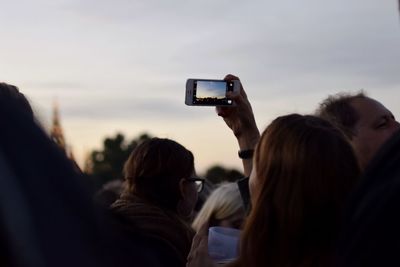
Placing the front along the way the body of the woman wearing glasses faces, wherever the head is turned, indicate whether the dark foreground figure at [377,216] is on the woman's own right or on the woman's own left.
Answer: on the woman's own right

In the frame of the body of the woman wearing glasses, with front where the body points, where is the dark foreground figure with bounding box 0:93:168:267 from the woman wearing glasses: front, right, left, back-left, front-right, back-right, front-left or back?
back-right

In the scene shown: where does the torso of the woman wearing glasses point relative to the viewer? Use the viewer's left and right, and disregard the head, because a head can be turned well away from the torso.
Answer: facing away from the viewer and to the right of the viewer

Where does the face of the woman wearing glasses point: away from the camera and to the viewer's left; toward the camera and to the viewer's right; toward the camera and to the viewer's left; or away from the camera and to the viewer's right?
away from the camera and to the viewer's right
